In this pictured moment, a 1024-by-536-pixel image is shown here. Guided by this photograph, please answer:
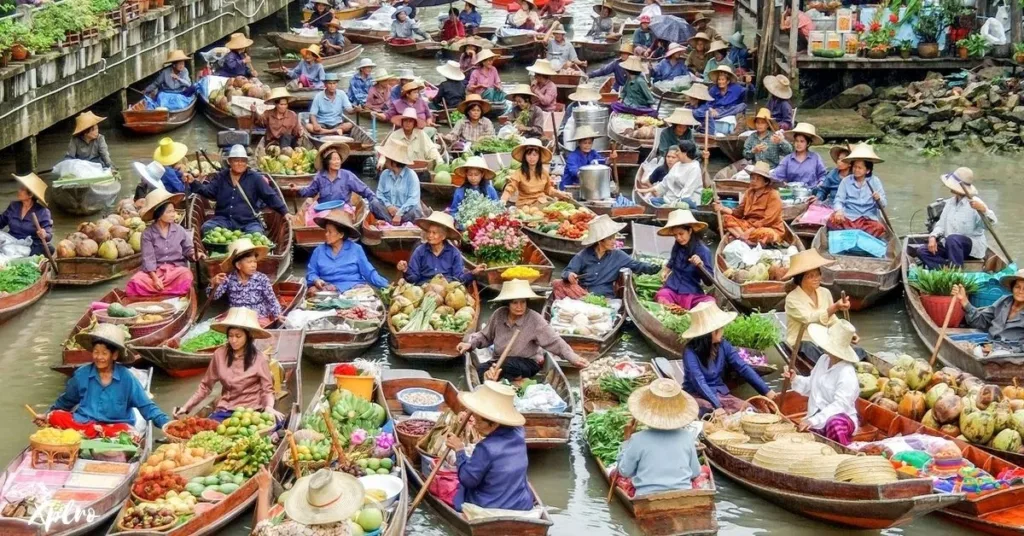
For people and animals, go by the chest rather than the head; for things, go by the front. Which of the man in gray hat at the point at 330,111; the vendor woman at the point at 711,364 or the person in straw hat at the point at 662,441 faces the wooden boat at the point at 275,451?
the man in gray hat at the point at 330,111

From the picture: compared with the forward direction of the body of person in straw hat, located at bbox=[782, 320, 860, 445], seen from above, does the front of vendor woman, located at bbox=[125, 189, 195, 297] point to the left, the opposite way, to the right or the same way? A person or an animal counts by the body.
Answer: to the left

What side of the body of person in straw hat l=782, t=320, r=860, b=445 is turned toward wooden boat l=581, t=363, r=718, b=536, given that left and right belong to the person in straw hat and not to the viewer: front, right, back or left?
front

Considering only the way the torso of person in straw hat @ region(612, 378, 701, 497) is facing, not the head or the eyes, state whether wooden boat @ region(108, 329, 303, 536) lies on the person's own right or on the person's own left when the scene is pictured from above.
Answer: on the person's own left

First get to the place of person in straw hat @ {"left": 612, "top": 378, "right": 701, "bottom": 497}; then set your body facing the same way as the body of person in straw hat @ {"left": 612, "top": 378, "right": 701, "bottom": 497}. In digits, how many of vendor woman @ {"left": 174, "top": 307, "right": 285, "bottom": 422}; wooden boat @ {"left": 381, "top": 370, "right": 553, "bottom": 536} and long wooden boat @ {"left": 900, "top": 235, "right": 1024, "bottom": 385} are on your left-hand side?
2

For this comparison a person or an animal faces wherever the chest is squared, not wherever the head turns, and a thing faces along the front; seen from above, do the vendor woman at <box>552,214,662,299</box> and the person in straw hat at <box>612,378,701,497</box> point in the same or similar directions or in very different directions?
very different directions

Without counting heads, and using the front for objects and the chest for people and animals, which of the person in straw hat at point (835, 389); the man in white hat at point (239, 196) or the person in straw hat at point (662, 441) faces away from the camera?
the person in straw hat at point (662, 441)

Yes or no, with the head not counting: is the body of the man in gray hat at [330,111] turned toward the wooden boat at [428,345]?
yes

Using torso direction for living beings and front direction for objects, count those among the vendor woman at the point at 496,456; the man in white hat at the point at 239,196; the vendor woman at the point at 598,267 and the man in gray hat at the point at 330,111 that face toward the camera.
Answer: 3

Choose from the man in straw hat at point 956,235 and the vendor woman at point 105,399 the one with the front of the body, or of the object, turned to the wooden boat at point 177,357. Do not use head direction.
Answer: the man in straw hat

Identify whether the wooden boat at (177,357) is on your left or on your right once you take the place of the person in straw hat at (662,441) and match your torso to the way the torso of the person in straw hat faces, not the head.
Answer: on your left

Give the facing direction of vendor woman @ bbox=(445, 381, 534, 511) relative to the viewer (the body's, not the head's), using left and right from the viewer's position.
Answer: facing away from the viewer and to the left of the viewer
